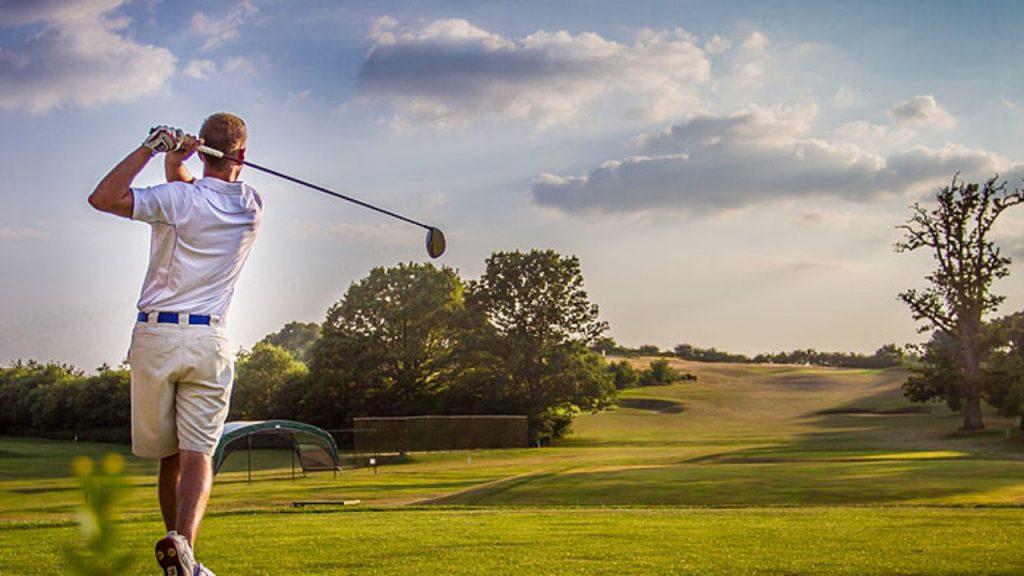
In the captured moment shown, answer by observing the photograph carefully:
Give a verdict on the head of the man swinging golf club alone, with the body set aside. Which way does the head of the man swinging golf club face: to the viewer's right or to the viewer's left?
to the viewer's right

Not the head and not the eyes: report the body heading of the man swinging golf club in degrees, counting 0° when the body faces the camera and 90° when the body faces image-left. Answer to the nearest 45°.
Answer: approximately 180°
